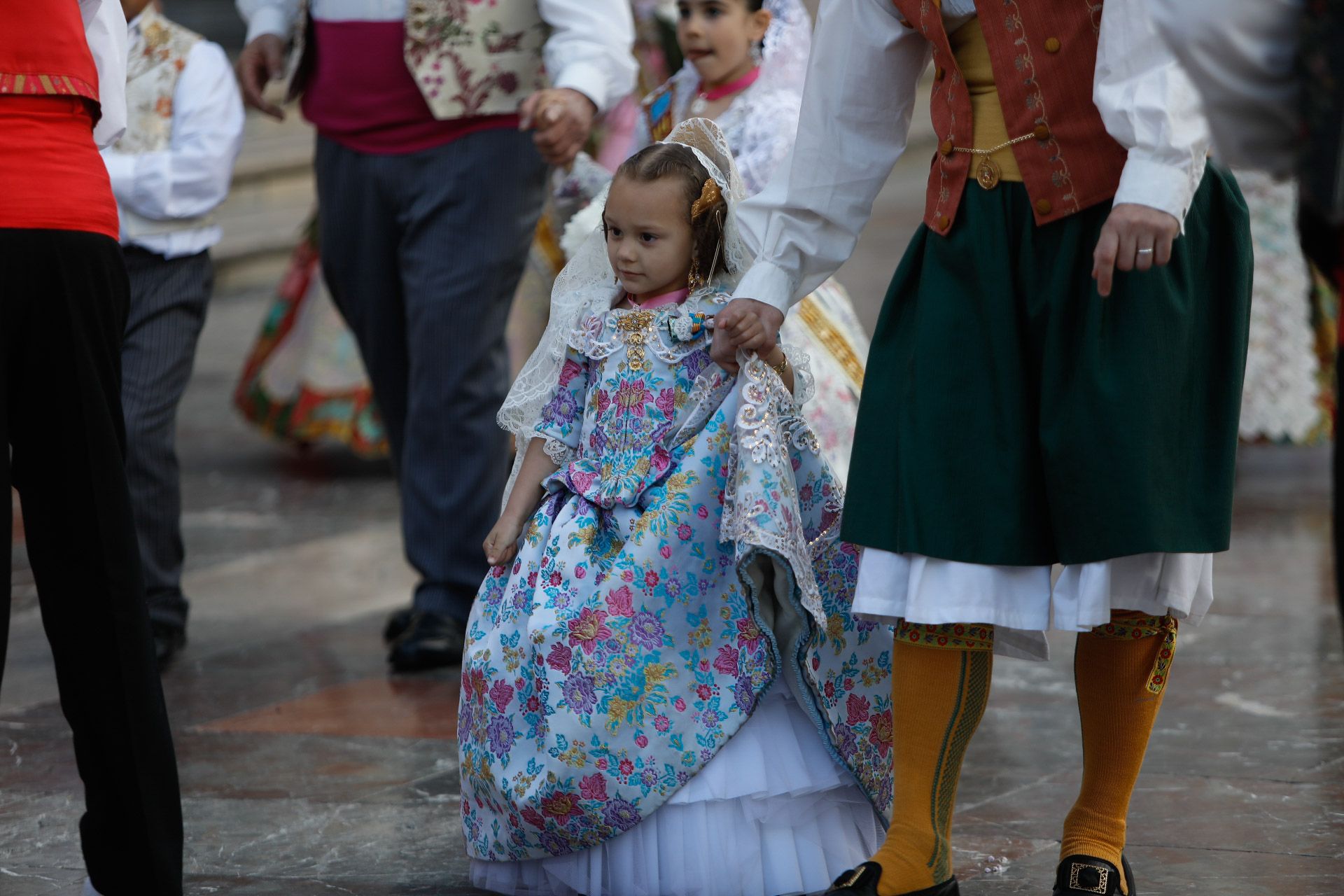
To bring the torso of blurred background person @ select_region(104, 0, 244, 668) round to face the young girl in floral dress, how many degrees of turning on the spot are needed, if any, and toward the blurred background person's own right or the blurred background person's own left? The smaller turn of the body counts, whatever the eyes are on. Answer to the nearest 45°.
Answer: approximately 45° to the blurred background person's own left

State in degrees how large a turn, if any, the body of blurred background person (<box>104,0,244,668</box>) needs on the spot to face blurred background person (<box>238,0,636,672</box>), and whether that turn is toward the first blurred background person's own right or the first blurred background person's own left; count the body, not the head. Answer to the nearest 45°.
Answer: approximately 135° to the first blurred background person's own left

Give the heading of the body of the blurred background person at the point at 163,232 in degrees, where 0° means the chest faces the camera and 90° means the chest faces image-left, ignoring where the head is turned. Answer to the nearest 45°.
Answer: approximately 45°

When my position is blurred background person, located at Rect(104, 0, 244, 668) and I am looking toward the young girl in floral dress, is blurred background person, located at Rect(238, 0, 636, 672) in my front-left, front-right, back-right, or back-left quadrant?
front-left

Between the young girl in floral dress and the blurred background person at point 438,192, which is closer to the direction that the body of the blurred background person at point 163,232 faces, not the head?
the young girl in floral dress

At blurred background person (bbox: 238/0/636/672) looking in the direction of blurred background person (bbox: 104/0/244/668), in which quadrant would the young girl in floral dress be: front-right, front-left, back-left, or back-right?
back-left

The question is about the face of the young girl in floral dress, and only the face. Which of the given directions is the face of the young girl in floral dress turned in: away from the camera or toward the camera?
toward the camera

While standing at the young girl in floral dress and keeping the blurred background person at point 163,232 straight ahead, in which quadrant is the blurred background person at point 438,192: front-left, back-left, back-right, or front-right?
front-right
